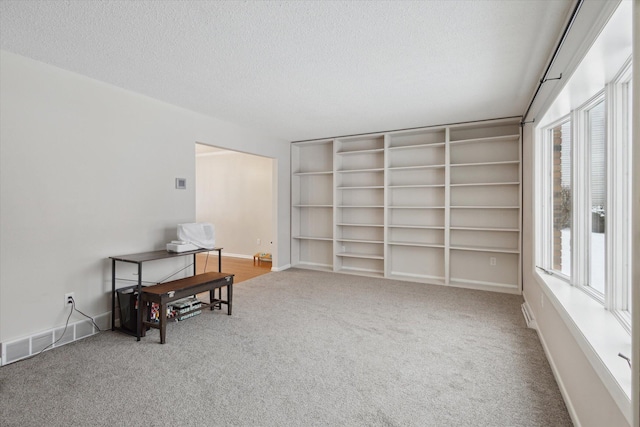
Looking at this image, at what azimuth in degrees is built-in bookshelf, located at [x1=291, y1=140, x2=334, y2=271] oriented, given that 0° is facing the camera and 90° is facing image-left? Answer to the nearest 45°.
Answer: approximately 45°

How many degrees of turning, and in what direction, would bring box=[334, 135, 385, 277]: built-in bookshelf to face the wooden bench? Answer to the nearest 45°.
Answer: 0° — it already faces it

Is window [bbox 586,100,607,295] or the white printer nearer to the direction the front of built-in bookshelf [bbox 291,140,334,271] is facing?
the white printer

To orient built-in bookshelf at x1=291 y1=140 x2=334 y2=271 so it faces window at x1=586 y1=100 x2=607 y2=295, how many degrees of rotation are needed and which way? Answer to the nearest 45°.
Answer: approximately 90° to its left

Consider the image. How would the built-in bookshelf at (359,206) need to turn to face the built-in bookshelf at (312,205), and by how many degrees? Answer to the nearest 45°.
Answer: approximately 45° to its right

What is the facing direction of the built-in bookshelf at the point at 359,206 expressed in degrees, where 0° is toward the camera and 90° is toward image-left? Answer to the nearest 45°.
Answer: approximately 45°
